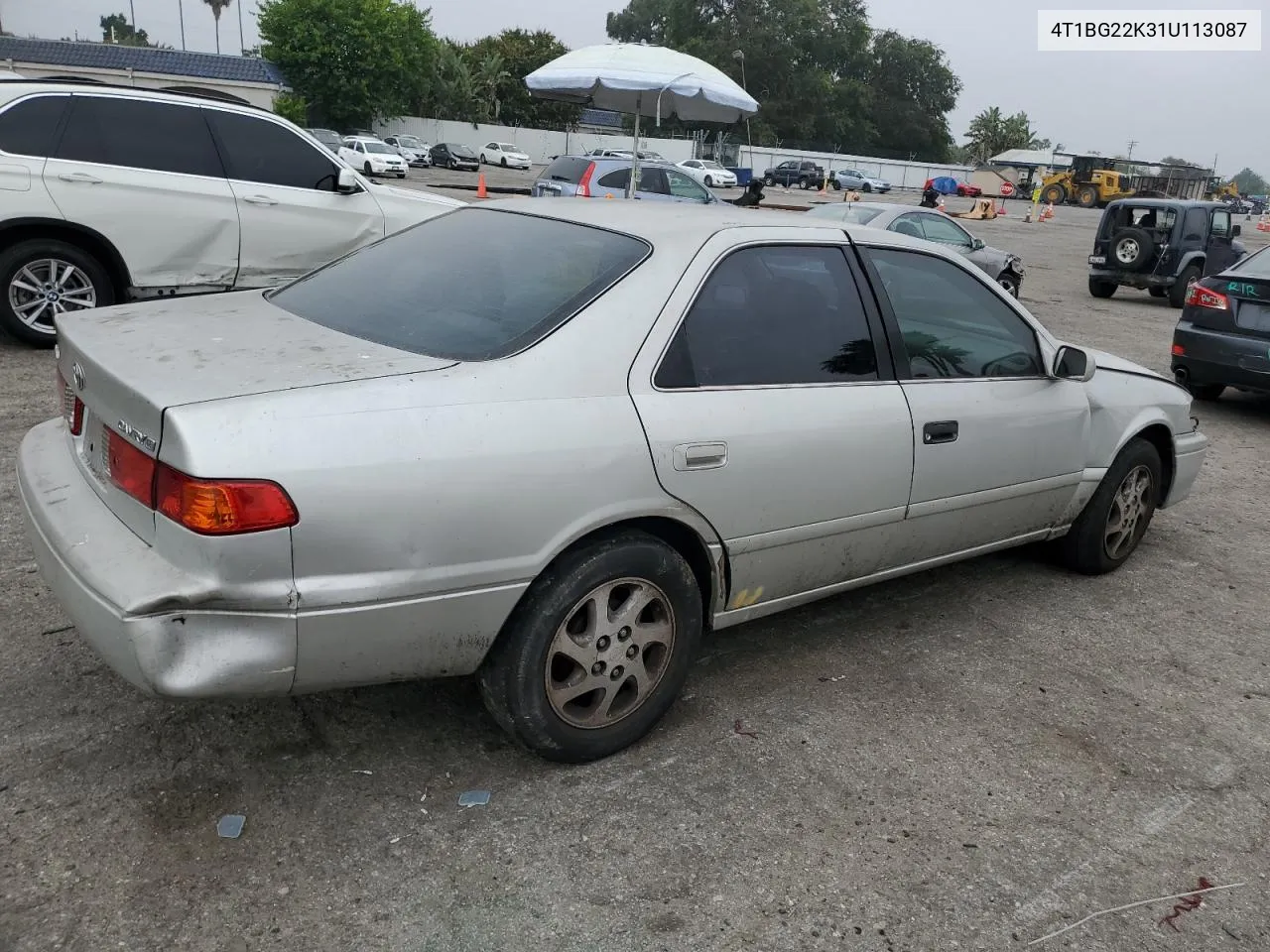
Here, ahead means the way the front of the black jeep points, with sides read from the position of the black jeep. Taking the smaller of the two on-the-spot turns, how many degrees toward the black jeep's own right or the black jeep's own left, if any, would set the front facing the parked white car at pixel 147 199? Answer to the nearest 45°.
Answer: approximately 180°

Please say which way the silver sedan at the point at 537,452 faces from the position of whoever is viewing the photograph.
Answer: facing away from the viewer and to the right of the viewer

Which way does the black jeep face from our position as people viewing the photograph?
facing away from the viewer and to the right of the viewer

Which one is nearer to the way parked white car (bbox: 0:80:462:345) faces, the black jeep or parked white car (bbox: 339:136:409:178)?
the black jeep

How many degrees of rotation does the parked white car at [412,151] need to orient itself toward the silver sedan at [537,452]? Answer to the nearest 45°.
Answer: approximately 45° to its right

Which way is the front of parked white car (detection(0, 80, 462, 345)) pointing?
to the viewer's right

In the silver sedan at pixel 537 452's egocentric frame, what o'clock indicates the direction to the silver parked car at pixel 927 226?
The silver parked car is roughly at 11 o'clock from the silver sedan.

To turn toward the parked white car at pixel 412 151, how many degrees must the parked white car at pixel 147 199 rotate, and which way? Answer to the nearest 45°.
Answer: approximately 90° to its left

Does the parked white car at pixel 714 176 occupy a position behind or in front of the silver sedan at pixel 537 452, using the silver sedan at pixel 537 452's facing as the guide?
in front

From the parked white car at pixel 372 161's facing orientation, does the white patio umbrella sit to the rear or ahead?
ahead

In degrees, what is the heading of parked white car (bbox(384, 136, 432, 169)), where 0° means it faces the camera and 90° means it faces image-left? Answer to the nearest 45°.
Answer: approximately 315°

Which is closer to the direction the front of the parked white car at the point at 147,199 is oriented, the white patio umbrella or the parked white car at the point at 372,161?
the white patio umbrella
